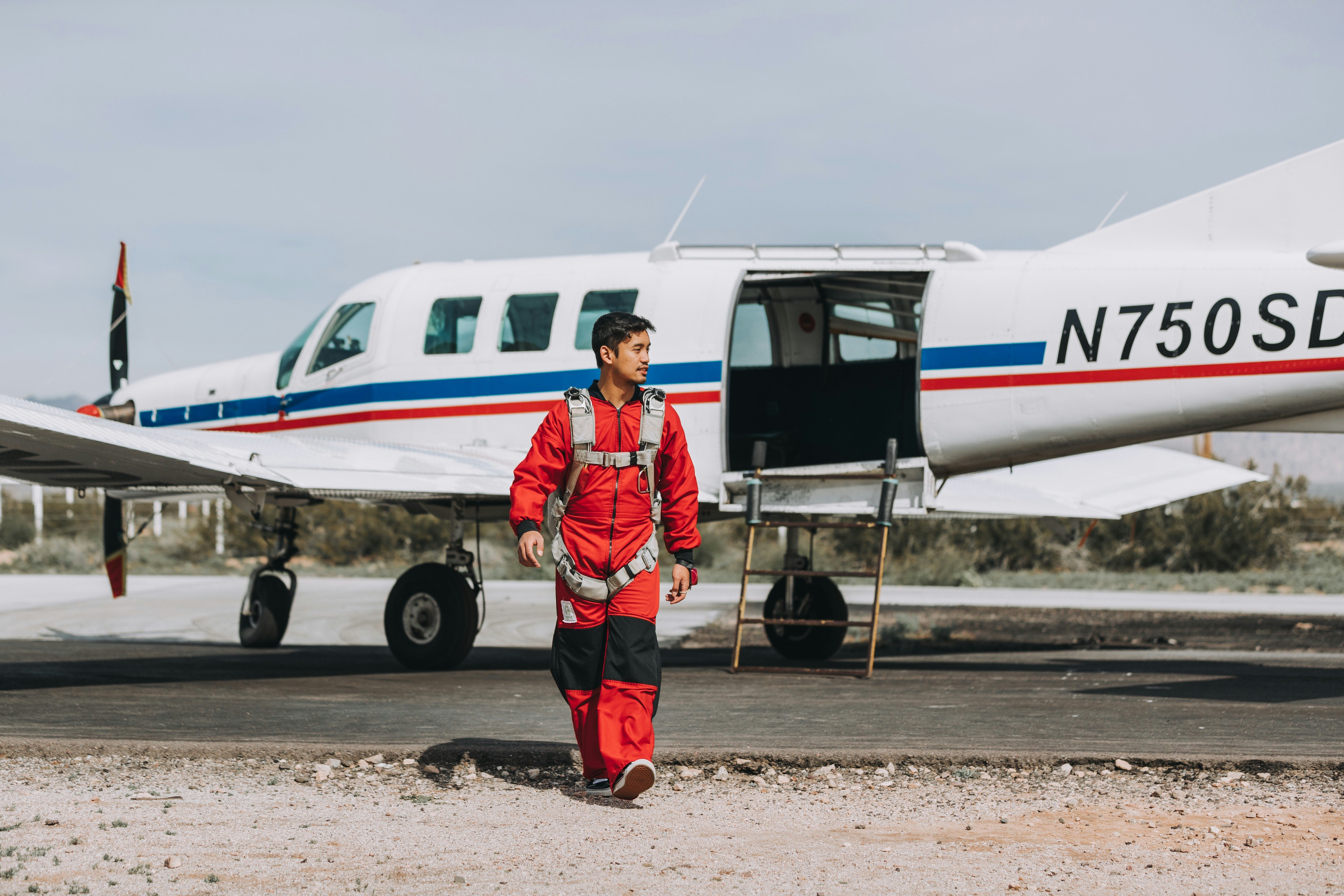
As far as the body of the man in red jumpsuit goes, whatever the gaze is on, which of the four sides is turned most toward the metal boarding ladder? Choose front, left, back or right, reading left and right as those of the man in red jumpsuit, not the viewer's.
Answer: back

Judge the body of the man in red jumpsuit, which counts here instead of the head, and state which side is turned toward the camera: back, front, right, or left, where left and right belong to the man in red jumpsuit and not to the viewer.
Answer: front

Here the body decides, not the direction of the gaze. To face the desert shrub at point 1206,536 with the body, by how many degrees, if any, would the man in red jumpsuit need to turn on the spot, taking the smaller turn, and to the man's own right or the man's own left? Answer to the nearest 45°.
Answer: approximately 135° to the man's own left

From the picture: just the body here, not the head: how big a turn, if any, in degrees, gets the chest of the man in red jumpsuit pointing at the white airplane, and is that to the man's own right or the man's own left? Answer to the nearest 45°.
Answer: approximately 180°
